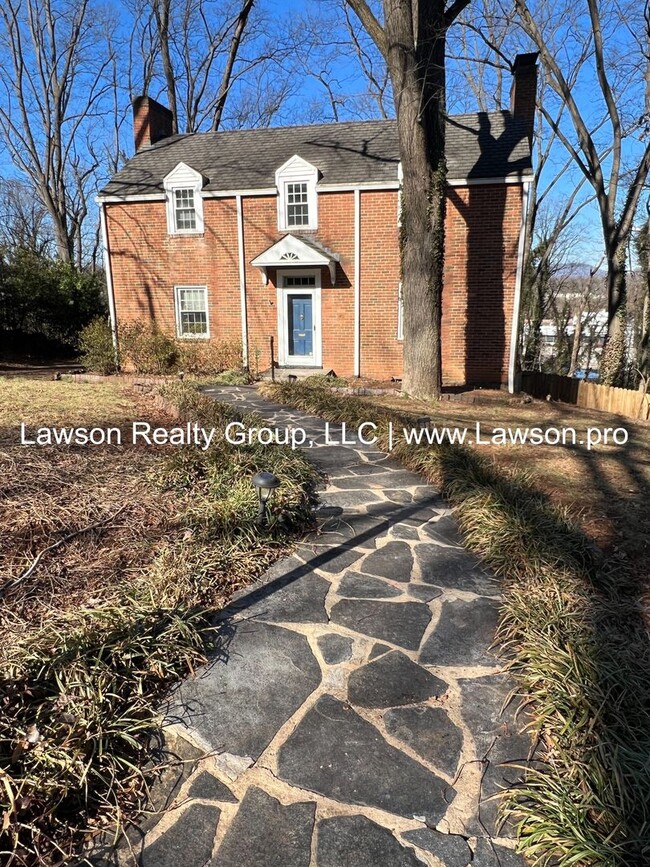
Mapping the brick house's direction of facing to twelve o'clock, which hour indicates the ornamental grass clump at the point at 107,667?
The ornamental grass clump is roughly at 12 o'clock from the brick house.

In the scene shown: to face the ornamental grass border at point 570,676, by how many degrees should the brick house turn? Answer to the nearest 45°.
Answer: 0° — it already faces it

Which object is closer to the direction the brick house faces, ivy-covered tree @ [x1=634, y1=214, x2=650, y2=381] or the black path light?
the black path light

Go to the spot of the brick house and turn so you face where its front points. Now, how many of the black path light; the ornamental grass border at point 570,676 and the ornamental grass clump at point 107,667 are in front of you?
3

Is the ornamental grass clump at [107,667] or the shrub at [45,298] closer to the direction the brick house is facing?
the ornamental grass clump

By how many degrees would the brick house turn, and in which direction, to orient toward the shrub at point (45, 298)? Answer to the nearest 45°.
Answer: approximately 135° to its right

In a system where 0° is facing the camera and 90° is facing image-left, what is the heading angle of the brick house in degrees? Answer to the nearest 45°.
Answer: approximately 0°

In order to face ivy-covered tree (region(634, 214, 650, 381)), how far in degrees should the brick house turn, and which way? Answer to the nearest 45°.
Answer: approximately 135° to its left

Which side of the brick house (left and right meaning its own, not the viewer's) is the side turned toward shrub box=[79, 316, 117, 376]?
right

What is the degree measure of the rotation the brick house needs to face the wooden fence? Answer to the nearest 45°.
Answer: approximately 45° to its left

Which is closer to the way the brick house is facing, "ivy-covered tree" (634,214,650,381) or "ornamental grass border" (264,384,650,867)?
the ornamental grass border

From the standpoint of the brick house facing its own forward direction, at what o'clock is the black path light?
The black path light is roughly at 12 o'clock from the brick house.
